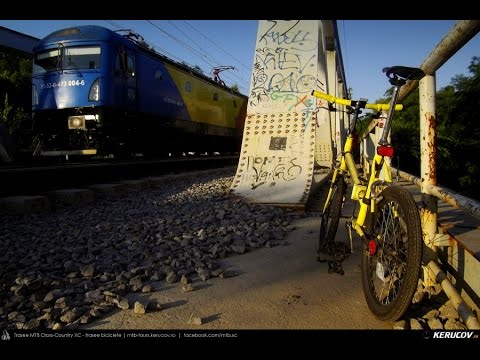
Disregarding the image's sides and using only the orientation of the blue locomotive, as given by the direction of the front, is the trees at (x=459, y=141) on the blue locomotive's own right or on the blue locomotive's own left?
on the blue locomotive's own left

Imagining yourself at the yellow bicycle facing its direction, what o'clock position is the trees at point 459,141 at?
The trees is roughly at 2 o'clock from the yellow bicycle.

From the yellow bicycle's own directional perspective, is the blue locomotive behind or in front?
in front

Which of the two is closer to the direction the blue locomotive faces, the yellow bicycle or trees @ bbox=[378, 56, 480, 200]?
the yellow bicycle

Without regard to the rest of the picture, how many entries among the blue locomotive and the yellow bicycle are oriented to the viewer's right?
0

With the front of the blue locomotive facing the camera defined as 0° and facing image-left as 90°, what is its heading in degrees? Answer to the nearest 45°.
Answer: approximately 45°

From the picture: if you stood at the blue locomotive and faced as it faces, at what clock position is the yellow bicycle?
The yellow bicycle is roughly at 10 o'clock from the blue locomotive.

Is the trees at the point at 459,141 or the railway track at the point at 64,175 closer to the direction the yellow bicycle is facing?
the railway track
